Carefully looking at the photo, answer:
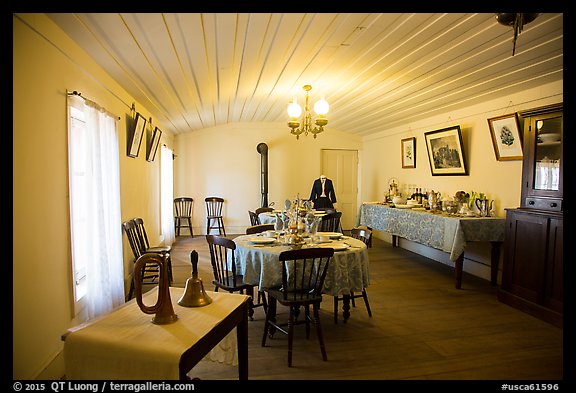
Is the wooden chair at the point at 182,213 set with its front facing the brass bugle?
yes

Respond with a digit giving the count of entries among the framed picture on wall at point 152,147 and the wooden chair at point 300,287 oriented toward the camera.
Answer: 0

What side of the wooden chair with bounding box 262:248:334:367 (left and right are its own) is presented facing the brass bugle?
left

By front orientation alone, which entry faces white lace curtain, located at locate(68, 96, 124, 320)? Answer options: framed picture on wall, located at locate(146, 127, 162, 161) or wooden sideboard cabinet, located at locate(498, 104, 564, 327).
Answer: the wooden sideboard cabinet

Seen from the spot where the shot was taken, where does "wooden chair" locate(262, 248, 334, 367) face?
facing away from the viewer and to the left of the viewer

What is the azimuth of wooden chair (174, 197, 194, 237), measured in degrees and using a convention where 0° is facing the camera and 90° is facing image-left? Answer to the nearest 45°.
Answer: approximately 0°

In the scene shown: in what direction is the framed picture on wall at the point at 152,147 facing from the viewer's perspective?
to the viewer's right

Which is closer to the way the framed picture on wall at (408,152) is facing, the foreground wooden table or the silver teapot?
the foreground wooden table

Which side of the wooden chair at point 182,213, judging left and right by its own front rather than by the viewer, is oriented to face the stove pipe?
left

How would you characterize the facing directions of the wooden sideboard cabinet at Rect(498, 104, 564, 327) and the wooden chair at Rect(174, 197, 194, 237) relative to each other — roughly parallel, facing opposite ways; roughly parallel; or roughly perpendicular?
roughly perpendicular

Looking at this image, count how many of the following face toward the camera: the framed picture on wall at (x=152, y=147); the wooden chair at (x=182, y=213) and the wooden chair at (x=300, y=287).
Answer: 1

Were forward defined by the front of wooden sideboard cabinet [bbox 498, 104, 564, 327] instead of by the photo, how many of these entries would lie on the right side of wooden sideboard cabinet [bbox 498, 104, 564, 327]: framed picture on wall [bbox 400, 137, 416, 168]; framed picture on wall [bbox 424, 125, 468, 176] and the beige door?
3

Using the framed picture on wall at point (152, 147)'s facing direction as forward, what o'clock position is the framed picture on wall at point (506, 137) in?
the framed picture on wall at point (506, 137) is roughly at 1 o'clock from the framed picture on wall at point (152, 147).
